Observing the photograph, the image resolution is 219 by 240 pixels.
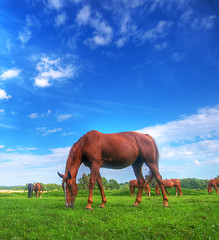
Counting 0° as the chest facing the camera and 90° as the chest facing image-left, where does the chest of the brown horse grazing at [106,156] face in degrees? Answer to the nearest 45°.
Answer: approximately 90°
